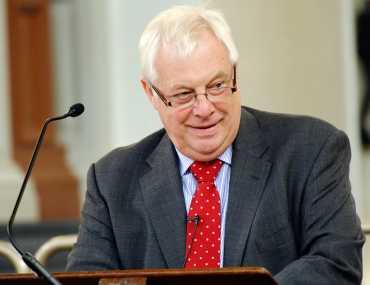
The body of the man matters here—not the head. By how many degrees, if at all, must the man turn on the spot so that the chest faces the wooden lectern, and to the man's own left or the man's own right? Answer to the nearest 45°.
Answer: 0° — they already face it

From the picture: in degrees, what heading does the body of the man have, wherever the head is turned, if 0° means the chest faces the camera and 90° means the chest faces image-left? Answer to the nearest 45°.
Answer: approximately 0°
